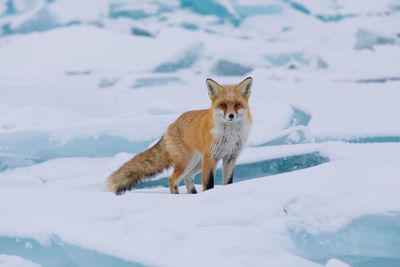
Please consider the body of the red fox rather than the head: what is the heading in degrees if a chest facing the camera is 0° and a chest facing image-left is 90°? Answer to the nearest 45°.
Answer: approximately 315°
